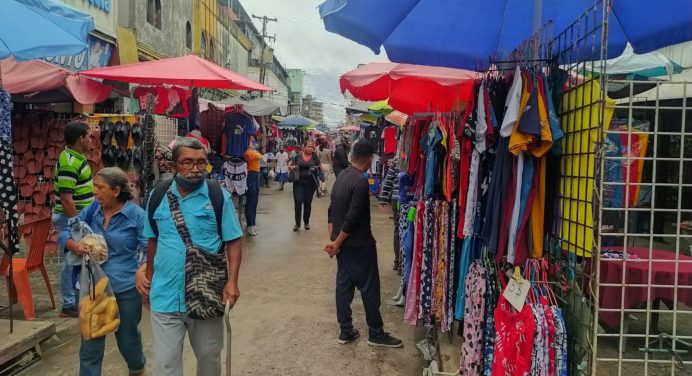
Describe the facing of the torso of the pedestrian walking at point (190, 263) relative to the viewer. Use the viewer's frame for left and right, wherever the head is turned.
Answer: facing the viewer

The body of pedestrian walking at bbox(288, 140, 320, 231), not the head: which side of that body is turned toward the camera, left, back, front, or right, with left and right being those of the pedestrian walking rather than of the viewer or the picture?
front

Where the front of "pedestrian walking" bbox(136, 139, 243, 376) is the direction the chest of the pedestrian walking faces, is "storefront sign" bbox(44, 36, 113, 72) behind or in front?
behind

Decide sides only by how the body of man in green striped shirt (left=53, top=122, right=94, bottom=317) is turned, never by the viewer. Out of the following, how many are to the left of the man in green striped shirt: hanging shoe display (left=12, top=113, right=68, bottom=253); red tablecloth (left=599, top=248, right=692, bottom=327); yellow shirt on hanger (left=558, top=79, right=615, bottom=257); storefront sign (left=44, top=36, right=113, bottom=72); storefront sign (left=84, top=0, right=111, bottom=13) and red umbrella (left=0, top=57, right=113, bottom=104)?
4

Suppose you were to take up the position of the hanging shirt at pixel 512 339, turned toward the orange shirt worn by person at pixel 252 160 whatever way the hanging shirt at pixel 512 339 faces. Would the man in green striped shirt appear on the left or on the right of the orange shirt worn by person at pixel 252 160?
left

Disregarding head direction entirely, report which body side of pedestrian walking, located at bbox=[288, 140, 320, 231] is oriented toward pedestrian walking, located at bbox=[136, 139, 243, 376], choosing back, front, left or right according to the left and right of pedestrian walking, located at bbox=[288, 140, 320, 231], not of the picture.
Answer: front

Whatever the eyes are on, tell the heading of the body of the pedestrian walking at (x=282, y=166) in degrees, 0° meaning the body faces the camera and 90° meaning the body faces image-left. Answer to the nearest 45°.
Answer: approximately 0°

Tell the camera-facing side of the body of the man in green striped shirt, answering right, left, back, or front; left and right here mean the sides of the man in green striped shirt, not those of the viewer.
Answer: right
